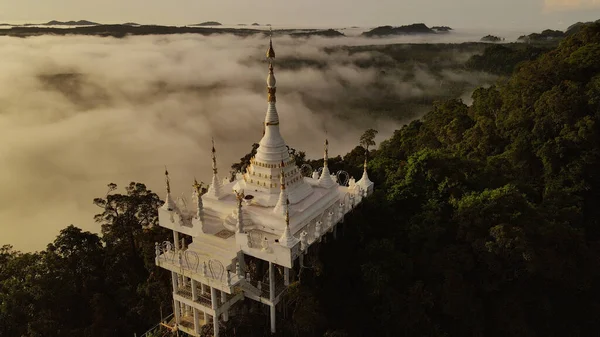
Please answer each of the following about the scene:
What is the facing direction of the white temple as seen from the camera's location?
facing the viewer and to the left of the viewer

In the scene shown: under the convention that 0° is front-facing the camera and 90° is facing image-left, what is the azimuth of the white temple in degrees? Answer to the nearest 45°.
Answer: approximately 45°
